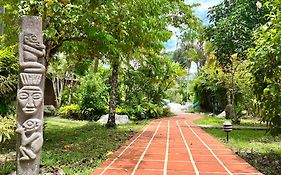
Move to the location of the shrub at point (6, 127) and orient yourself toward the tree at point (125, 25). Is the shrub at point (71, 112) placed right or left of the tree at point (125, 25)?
left

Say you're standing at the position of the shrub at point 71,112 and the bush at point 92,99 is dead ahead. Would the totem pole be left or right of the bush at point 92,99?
right

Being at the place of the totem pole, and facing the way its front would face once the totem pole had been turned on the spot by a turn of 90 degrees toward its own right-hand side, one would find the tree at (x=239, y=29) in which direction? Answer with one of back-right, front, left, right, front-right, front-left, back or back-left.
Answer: back-right

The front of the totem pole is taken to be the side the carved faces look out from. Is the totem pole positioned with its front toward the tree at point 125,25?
no

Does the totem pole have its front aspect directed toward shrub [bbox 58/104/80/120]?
no

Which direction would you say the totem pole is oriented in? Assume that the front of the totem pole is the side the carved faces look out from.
toward the camera

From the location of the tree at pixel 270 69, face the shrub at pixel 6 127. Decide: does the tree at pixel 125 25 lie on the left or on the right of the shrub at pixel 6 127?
right

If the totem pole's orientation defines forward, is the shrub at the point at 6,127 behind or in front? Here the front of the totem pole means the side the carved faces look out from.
behind

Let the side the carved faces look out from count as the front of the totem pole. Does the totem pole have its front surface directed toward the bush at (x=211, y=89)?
no

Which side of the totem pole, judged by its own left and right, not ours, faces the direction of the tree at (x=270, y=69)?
left
